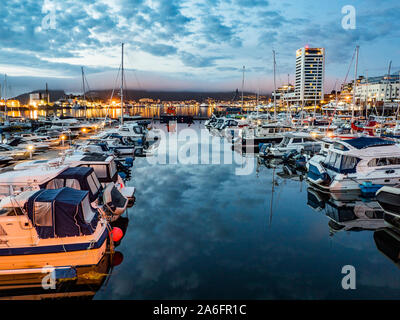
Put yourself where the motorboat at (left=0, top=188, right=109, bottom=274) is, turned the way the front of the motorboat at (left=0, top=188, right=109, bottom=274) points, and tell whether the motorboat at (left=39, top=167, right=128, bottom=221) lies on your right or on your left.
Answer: on your right

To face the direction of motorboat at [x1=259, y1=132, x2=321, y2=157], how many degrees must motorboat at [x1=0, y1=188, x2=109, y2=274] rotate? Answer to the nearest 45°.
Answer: approximately 135° to its right

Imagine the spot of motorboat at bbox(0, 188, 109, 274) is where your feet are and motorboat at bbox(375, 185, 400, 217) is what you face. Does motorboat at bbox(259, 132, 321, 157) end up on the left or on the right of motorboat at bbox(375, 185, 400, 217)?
left

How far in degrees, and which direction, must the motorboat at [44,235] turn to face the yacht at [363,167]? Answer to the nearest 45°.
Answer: approximately 180°

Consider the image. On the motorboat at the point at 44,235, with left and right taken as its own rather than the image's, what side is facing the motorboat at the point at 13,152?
right

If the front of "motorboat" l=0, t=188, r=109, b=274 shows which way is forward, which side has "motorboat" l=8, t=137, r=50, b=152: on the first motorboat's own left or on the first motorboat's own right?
on the first motorboat's own right

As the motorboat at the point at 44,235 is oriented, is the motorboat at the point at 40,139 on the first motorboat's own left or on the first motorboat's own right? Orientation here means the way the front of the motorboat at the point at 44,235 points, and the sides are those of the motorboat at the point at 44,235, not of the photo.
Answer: on the first motorboat's own right
